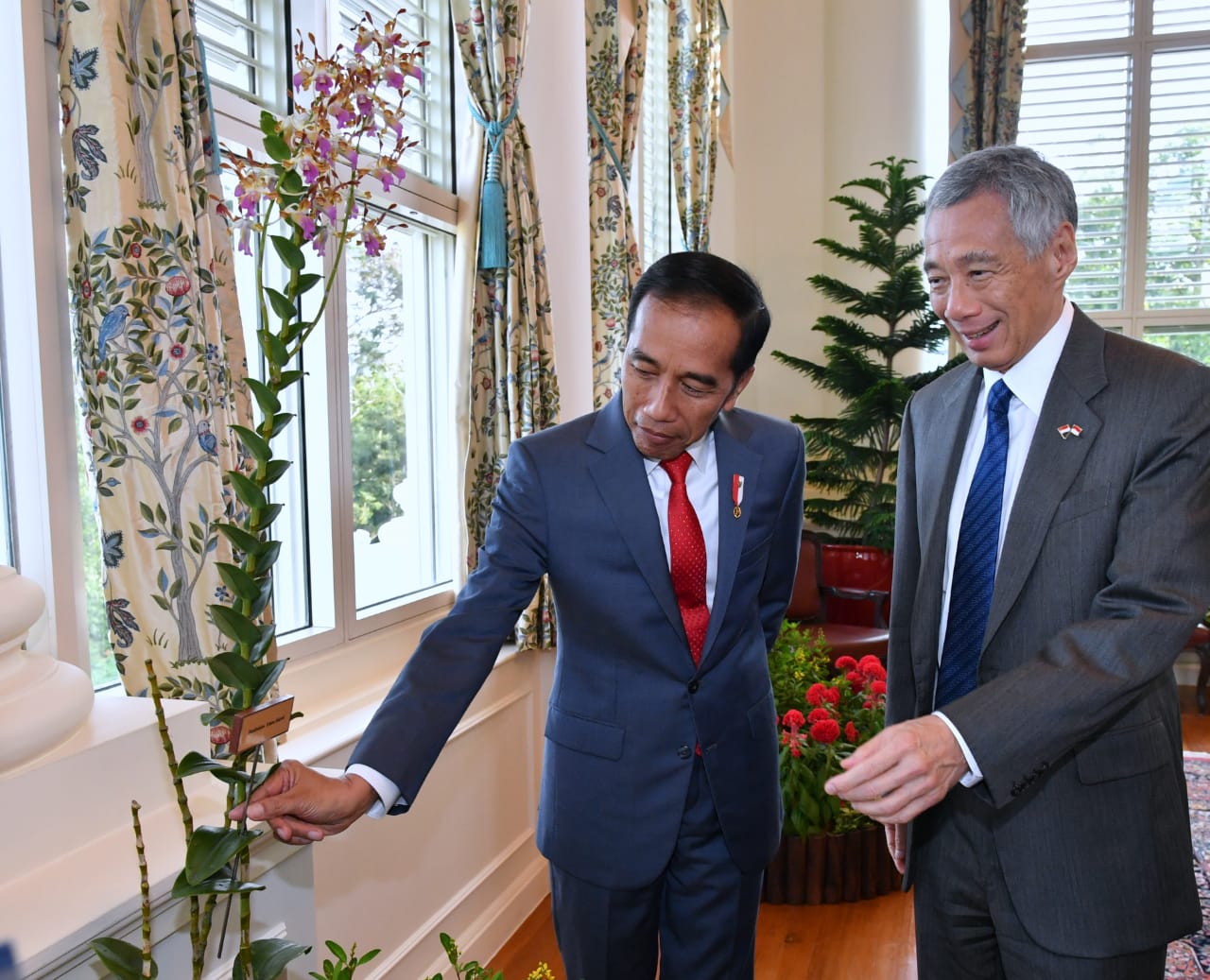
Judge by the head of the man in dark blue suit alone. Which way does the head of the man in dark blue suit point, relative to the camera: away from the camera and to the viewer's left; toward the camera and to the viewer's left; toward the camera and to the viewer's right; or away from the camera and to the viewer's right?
toward the camera and to the viewer's left

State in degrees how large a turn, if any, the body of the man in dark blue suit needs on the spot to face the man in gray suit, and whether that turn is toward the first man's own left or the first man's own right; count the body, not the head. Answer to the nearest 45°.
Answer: approximately 45° to the first man's own left

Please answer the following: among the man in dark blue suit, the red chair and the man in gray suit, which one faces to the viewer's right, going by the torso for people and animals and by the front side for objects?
the red chair

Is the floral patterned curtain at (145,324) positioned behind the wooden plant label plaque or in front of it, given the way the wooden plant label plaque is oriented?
behind

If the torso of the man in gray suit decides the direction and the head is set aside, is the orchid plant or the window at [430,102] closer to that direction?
the orchid plant

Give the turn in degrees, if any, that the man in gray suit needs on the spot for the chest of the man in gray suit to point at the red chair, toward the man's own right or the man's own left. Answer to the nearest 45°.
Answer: approximately 135° to the man's own right

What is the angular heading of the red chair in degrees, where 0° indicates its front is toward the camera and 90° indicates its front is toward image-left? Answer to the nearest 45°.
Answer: approximately 270°

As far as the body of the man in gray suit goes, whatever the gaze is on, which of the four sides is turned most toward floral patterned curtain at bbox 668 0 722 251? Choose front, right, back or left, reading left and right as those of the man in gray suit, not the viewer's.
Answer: right
